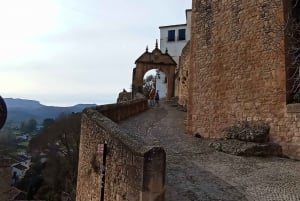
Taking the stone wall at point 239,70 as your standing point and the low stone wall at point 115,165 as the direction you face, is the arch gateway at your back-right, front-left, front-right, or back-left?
back-right

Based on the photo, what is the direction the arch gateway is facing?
toward the camera

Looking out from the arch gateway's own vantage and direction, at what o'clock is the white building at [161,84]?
The white building is roughly at 6 o'clock from the arch gateway.

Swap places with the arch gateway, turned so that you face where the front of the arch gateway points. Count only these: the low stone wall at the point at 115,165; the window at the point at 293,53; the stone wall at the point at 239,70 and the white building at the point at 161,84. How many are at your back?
1

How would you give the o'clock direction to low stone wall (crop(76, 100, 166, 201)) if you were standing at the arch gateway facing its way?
The low stone wall is roughly at 12 o'clock from the arch gateway.

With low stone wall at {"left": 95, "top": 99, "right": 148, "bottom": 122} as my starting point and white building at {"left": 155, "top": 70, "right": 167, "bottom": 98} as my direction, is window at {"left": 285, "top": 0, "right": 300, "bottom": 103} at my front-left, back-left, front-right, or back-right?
back-right

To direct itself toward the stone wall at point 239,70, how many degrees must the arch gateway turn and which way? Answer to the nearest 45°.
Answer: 0° — it already faces it

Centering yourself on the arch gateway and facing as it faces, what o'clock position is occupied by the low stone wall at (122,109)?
The low stone wall is roughly at 12 o'clock from the arch gateway.

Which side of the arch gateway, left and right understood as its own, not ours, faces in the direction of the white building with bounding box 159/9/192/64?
back

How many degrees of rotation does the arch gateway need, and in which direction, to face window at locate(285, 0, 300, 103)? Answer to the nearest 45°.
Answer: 0° — it already faces it
